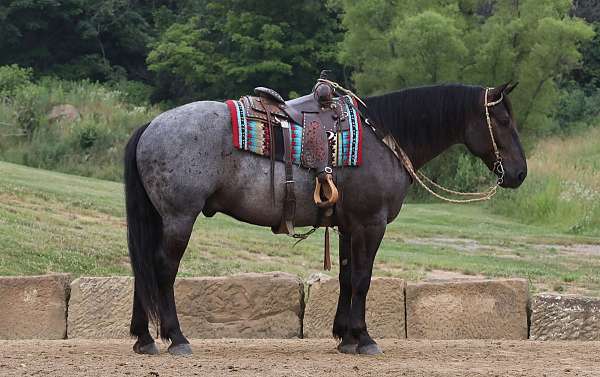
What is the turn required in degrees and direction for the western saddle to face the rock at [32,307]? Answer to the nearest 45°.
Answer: approximately 180°

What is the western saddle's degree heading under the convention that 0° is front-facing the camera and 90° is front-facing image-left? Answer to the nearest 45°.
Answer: approximately 270°

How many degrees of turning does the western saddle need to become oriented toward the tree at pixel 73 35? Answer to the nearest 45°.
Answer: approximately 90° to its left

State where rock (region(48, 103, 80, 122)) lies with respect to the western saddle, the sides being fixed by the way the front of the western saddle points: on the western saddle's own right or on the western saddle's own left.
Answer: on the western saddle's own left

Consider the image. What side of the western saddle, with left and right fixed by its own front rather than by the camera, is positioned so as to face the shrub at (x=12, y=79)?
left

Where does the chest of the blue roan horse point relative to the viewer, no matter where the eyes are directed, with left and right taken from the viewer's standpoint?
facing to the right of the viewer
